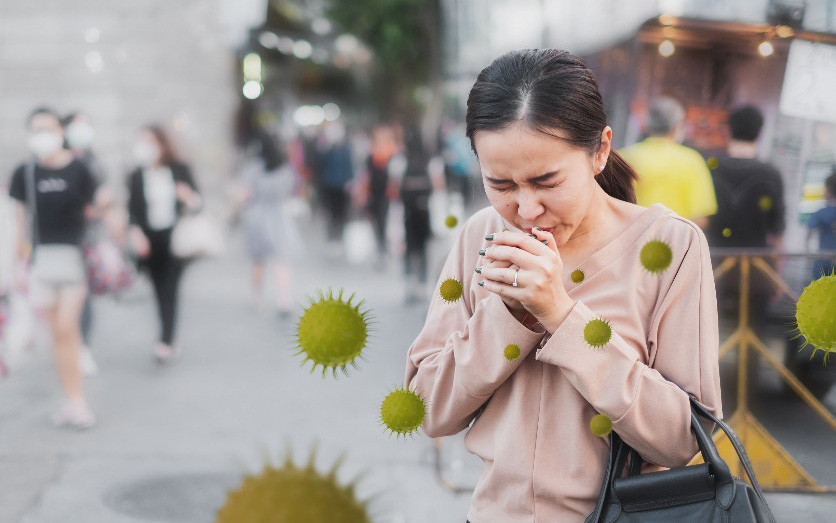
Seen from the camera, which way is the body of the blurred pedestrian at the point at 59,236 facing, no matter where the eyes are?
toward the camera

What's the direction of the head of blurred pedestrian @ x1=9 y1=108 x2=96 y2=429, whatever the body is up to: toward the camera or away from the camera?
toward the camera

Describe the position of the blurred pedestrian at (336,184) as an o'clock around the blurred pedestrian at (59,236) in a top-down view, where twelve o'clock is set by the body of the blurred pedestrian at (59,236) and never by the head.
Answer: the blurred pedestrian at (336,184) is roughly at 7 o'clock from the blurred pedestrian at (59,236).

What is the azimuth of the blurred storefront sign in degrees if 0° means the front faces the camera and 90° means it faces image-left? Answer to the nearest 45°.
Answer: approximately 0°

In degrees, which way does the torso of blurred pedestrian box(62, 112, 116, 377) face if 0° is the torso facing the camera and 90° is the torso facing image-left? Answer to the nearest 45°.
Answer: approximately 0°

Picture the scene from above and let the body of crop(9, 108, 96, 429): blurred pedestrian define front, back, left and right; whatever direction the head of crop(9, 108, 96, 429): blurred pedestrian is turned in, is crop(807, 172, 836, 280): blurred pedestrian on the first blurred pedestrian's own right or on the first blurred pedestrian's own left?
on the first blurred pedestrian's own left

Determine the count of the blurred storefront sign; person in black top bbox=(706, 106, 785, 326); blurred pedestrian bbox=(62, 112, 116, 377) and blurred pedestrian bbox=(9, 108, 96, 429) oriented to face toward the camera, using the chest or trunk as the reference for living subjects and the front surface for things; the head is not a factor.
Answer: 3

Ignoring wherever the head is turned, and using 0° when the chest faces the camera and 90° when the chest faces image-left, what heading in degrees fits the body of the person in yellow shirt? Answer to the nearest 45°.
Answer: approximately 180°

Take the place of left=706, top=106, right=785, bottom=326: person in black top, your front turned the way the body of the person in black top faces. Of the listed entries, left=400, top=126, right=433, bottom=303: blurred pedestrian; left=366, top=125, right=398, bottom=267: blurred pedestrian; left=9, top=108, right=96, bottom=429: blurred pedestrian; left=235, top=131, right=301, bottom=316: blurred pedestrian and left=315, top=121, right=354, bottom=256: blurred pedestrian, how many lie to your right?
0

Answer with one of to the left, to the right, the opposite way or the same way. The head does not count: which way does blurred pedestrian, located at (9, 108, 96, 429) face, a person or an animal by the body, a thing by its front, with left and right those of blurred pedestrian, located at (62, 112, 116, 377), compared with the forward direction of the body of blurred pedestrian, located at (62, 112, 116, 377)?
the same way

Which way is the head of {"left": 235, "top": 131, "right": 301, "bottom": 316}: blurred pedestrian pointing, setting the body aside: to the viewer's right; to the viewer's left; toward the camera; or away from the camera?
away from the camera

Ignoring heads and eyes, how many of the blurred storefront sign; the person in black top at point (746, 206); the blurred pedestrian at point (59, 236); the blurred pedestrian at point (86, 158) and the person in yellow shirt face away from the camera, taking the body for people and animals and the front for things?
2

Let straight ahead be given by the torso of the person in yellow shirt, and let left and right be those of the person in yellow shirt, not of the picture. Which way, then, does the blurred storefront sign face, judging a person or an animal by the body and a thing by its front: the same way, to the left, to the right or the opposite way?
the opposite way

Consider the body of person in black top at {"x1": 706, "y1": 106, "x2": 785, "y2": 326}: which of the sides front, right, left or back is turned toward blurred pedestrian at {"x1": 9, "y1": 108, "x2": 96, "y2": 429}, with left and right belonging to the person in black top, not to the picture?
left

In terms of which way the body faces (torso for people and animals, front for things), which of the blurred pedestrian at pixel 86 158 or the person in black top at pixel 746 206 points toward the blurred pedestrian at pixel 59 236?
the blurred pedestrian at pixel 86 158

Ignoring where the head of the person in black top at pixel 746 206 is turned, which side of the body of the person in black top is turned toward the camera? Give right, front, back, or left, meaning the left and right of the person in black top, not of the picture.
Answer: back

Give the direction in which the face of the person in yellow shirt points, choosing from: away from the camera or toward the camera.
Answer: away from the camera

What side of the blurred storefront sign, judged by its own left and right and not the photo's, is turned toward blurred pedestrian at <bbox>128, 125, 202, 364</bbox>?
right
